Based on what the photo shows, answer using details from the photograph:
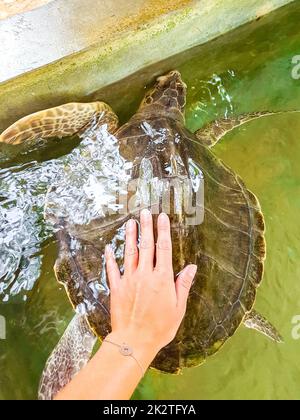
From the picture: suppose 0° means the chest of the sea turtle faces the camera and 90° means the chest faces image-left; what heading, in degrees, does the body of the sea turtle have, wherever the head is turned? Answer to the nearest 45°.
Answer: approximately 180°
